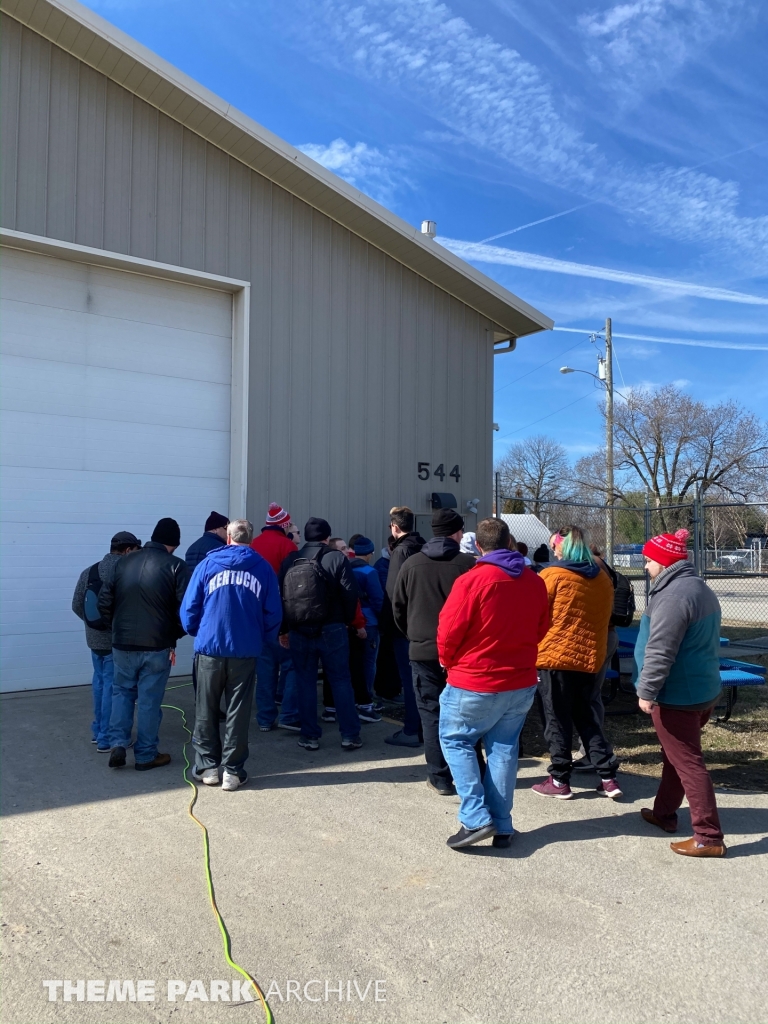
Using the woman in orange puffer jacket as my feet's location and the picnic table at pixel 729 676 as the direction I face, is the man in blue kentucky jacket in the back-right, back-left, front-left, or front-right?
back-left

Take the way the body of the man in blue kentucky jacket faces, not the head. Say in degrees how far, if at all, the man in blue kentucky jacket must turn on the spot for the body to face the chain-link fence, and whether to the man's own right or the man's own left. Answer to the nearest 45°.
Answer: approximately 45° to the man's own right

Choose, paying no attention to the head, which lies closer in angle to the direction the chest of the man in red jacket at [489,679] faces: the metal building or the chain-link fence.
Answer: the metal building

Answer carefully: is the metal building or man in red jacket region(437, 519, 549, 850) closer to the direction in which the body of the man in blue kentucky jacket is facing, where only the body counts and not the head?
the metal building

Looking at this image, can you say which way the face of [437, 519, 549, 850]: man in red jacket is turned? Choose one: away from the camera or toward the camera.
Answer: away from the camera

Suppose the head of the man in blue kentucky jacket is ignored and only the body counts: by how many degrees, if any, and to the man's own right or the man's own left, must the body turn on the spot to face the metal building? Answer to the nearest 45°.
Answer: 0° — they already face it

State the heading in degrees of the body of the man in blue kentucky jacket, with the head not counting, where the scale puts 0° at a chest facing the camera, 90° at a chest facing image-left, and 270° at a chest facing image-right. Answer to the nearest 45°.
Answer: approximately 180°

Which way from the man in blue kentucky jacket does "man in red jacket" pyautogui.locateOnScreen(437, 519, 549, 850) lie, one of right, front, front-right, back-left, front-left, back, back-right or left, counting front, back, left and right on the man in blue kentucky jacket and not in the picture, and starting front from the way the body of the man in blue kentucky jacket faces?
back-right

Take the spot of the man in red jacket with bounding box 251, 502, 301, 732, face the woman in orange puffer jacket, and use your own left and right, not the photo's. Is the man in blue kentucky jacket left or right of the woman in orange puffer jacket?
right

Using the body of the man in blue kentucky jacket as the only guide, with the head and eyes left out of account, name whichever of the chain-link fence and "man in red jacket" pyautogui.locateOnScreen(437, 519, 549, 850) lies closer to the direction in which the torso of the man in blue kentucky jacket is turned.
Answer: the chain-link fence

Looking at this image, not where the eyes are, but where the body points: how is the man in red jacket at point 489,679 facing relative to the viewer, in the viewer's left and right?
facing away from the viewer and to the left of the viewer

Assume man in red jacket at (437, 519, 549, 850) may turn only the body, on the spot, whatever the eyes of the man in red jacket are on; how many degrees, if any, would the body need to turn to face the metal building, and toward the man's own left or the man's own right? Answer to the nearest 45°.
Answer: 0° — they already face it

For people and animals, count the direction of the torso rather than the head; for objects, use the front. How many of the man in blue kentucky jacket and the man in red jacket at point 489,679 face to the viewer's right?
0
